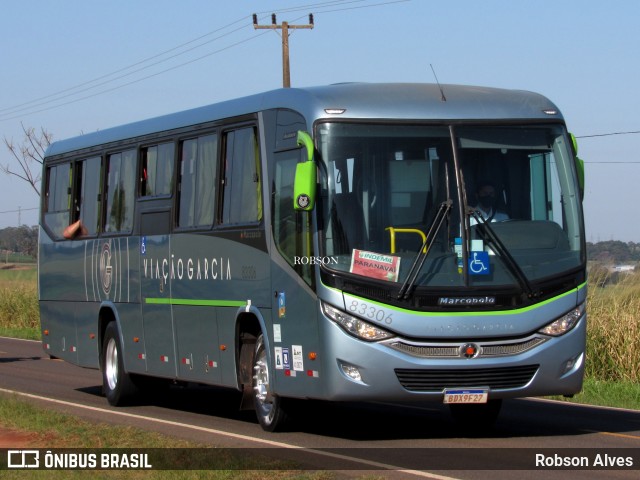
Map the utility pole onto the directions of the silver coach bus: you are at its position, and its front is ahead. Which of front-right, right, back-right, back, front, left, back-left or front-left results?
back-left

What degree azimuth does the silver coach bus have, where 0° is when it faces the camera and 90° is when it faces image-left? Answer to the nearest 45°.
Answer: approximately 315°
